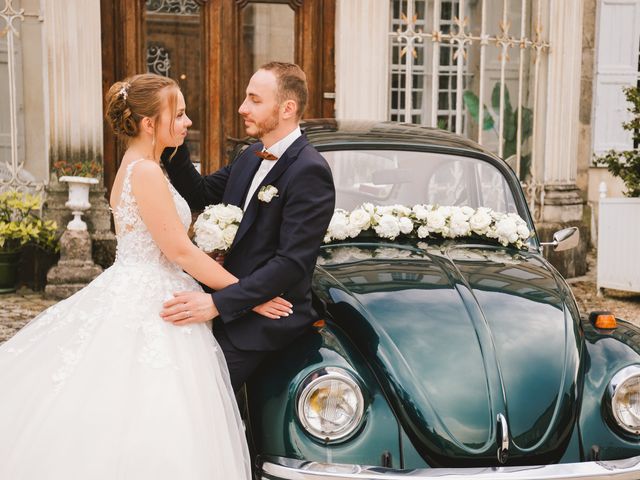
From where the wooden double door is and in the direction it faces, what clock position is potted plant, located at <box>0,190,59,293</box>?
The potted plant is roughly at 2 o'clock from the wooden double door.

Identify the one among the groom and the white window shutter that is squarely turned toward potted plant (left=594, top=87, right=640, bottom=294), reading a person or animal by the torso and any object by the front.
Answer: the white window shutter

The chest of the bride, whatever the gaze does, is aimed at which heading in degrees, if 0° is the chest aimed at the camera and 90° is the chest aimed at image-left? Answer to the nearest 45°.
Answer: approximately 270°

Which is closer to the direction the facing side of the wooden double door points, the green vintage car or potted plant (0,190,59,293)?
the green vintage car

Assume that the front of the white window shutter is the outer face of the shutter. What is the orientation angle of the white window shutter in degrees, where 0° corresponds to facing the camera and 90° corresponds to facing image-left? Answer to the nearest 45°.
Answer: approximately 0°

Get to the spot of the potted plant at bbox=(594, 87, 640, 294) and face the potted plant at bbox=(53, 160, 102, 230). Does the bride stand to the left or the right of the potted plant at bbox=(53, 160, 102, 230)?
left
